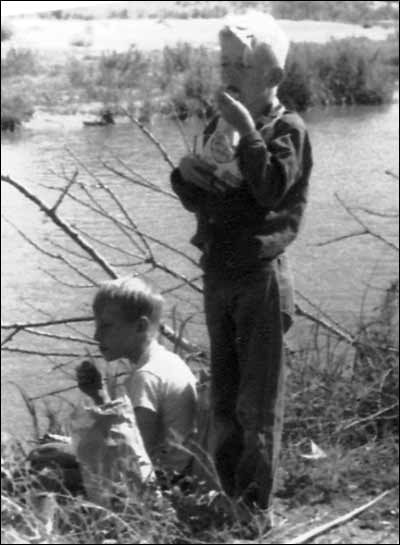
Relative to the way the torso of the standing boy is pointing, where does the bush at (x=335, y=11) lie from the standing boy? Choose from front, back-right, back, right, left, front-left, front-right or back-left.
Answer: back-right

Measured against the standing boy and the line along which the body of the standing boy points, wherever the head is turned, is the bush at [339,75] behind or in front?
behind

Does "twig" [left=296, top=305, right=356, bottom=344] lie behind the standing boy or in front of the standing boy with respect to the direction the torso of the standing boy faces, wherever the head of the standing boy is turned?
behind

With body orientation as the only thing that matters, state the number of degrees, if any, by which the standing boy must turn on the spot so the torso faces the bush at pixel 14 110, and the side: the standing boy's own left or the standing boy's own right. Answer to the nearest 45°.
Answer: approximately 135° to the standing boy's own right

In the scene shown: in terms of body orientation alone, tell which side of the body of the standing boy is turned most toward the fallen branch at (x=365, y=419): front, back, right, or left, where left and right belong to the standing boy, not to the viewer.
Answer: back

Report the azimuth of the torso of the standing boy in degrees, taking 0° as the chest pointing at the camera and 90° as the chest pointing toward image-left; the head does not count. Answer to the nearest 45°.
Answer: approximately 45°

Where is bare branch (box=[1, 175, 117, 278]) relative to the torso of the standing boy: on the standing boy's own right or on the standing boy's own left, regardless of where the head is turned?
on the standing boy's own right

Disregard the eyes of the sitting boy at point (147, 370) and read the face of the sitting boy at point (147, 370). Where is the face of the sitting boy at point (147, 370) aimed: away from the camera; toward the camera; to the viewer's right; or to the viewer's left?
to the viewer's left
